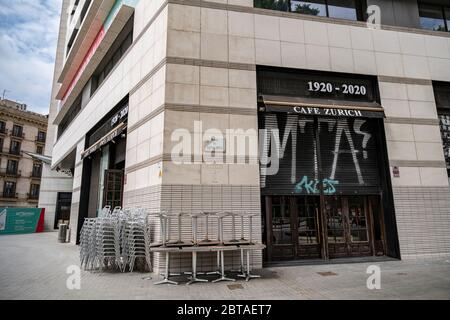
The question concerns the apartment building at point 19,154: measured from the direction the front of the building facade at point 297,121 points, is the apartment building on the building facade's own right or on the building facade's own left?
on the building facade's own right

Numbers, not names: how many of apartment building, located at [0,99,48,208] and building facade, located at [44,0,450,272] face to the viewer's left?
0

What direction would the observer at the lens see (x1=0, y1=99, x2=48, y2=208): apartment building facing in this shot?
facing the viewer and to the right of the viewer

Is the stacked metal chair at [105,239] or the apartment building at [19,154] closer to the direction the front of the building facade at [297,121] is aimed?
the stacked metal chair

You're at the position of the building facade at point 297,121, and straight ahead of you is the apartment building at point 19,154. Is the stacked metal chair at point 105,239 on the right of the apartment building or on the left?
left

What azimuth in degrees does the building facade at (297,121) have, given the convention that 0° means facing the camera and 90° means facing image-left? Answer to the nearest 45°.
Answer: approximately 0°

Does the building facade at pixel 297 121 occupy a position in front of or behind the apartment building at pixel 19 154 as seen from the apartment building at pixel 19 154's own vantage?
in front

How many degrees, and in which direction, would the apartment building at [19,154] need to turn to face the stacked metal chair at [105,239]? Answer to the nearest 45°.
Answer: approximately 45° to its right

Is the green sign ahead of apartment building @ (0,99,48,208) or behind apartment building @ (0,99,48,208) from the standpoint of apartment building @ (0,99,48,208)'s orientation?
ahead

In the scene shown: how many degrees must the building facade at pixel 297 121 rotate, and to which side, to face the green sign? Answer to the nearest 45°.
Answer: approximately 135° to its right

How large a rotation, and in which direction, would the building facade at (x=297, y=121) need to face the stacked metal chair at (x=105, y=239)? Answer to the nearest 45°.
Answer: approximately 90° to its right
